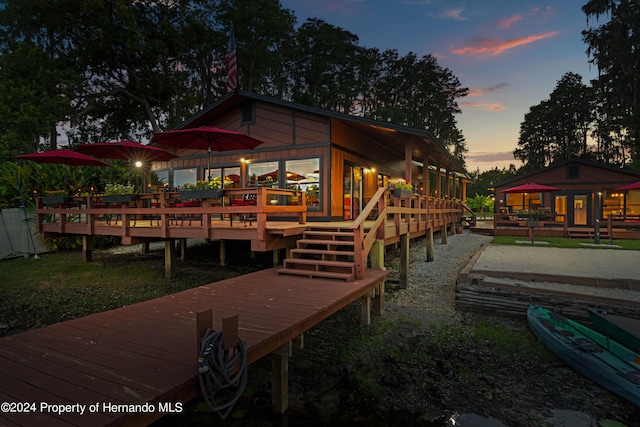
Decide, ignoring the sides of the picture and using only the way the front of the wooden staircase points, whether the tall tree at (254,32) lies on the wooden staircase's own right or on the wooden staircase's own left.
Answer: on the wooden staircase's own right

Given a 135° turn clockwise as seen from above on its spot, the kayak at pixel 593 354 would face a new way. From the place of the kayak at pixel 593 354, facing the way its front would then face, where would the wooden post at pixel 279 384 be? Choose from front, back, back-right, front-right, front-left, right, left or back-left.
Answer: back-right

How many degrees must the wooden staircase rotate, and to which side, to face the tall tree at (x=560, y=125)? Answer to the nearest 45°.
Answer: approximately 180°

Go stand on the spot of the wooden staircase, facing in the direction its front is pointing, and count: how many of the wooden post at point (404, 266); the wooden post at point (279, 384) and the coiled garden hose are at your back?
1

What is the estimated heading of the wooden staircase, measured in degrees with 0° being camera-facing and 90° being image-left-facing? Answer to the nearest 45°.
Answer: approximately 45°

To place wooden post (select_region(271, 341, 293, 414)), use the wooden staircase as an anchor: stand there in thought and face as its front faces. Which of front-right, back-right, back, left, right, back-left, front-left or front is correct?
front-left

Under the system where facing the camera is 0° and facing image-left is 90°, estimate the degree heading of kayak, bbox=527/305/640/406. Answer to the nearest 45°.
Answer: approximately 135°

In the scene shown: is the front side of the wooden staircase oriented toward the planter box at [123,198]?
no

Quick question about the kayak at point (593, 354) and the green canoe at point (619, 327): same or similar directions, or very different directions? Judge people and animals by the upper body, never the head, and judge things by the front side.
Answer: same or similar directions

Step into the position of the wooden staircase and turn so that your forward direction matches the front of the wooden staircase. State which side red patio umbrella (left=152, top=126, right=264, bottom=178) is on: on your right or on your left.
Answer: on your right

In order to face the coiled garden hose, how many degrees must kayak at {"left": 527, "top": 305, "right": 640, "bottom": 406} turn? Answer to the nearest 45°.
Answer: approximately 90° to its left

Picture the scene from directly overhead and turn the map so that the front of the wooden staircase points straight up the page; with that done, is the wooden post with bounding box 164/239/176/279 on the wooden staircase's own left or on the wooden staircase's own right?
on the wooden staircase's own right

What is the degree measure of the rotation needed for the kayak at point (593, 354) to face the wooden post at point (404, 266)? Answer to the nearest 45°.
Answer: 0° — it already faces it

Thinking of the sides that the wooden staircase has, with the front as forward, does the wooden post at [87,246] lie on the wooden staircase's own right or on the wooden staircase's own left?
on the wooden staircase's own right
